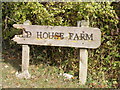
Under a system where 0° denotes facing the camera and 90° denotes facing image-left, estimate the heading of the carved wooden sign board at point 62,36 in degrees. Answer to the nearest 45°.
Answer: approximately 0°
